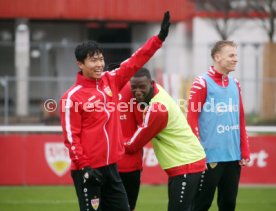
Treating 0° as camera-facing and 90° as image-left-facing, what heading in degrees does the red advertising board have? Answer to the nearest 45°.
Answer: approximately 0°
